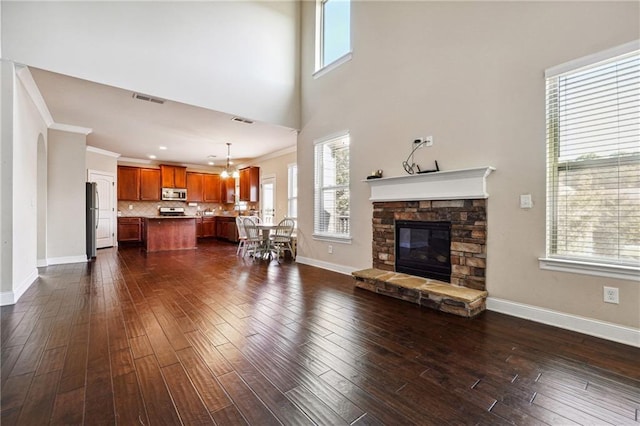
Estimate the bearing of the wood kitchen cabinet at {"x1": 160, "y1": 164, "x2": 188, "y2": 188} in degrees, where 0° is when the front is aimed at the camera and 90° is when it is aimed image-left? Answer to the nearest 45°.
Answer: approximately 0°

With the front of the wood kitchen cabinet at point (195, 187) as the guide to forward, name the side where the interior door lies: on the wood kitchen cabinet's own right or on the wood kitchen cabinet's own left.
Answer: on the wood kitchen cabinet's own right

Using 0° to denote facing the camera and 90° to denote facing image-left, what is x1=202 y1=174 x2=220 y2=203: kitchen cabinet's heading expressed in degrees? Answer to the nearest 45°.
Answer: approximately 0°

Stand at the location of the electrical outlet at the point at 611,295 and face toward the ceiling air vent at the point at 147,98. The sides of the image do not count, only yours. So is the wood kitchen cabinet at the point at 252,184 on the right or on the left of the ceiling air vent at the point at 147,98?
right

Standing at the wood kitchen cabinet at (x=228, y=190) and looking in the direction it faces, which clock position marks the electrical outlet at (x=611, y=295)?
The electrical outlet is roughly at 10 o'clock from the wood kitchen cabinet.
